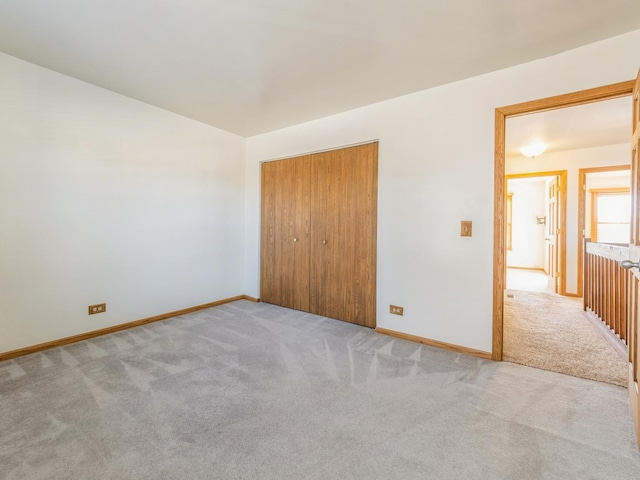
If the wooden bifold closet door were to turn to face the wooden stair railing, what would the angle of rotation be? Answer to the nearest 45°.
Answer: approximately 135° to its left

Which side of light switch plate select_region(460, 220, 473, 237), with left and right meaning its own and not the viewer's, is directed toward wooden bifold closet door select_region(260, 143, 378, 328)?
right

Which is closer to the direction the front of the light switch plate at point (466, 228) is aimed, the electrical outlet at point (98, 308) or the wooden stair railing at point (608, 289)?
the electrical outlet

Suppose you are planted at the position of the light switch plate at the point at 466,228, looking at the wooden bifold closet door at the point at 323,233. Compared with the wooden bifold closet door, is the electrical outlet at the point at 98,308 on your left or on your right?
left

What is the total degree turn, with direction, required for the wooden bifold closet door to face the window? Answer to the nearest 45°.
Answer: approximately 180°

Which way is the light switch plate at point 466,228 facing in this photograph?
toward the camera

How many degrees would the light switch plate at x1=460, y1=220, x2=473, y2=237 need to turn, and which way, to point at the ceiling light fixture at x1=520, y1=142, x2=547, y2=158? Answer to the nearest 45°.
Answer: approximately 180°

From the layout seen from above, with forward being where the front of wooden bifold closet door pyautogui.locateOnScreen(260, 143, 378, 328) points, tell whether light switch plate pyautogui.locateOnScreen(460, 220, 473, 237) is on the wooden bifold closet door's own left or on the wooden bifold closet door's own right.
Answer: on the wooden bifold closet door's own left

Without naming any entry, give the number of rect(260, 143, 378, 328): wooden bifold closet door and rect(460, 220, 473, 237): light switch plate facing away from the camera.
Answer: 0

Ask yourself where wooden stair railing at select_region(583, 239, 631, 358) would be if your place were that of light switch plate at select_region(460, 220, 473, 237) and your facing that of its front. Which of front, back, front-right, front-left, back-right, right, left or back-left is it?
back-left

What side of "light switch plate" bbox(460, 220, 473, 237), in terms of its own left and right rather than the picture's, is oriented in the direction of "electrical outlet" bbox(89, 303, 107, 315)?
right

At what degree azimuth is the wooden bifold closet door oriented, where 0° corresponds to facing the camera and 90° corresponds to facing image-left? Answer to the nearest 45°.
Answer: approximately 45°

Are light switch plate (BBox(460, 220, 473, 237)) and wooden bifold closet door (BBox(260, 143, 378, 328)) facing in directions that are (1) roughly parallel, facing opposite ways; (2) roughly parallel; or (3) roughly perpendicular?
roughly parallel

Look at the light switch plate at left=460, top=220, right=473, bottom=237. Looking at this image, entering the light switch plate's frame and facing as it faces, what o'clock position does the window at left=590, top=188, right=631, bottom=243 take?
The window is roughly at 7 o'clock from the light switch plate.

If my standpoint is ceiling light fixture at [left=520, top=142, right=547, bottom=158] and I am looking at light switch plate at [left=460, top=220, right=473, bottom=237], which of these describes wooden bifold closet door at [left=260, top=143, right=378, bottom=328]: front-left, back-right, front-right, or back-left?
front-right

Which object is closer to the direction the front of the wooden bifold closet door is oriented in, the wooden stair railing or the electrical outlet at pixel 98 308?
the electrical outlet
